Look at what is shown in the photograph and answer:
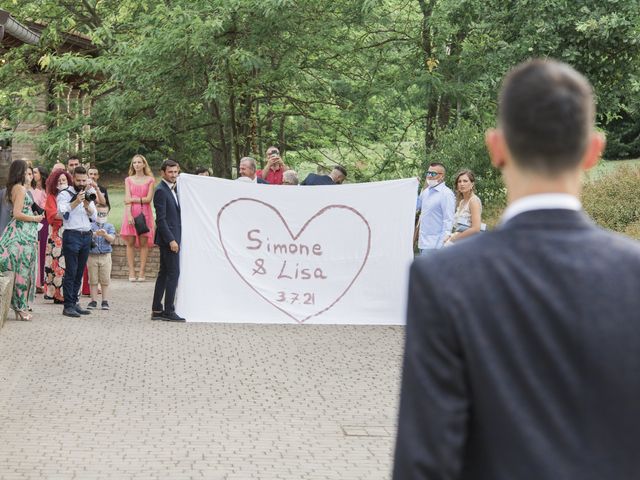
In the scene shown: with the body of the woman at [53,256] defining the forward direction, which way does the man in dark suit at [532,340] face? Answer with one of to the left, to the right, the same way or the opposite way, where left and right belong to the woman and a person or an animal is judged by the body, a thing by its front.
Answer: to the left

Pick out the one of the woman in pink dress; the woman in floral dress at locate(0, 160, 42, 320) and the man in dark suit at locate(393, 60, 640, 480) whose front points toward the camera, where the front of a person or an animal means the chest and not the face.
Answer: the woman in pink dress

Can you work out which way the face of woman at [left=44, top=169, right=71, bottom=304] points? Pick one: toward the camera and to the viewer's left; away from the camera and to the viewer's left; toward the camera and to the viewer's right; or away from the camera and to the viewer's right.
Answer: toward the camera and to the viewer's right

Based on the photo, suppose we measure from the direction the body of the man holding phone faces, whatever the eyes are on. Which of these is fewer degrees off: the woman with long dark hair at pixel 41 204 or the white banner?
the white banner

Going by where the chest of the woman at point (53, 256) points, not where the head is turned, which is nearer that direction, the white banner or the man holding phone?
the white banner

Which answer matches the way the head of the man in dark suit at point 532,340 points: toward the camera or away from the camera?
away from the camera

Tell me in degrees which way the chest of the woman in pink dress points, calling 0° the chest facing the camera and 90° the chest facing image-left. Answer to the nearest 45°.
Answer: approximately 0°

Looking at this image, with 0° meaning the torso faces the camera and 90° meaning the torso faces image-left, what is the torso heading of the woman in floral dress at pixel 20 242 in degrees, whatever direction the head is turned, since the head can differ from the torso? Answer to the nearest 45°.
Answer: approximately 270°

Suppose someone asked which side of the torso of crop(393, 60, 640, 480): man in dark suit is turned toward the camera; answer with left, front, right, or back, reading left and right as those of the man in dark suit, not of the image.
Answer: back

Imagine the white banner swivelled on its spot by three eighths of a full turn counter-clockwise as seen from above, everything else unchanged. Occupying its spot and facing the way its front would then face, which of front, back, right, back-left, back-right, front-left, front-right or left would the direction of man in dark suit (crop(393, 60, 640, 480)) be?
back-right

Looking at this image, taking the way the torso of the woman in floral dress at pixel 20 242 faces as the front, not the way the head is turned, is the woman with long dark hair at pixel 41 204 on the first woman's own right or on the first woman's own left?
on the first woman's own left

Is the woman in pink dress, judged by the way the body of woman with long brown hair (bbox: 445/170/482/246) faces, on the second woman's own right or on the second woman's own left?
on the second woman's own right

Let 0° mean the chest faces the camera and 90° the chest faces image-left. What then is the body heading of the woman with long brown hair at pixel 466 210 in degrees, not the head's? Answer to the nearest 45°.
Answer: approximately 45°

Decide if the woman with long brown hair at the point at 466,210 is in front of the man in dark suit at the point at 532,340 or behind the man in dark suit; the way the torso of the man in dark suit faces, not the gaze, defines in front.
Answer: in front

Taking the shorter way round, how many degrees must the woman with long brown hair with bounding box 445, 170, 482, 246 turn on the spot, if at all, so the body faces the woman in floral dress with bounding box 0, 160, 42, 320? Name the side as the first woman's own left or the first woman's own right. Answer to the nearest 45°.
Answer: approximately 45° to the first woman's own right

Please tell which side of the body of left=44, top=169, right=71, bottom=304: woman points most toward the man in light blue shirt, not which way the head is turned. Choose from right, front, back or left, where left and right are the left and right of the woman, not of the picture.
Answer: front
